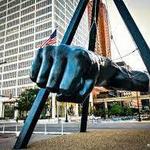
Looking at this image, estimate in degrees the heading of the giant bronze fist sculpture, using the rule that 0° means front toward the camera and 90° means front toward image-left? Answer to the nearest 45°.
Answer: approximately 45°
